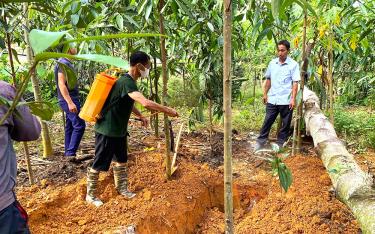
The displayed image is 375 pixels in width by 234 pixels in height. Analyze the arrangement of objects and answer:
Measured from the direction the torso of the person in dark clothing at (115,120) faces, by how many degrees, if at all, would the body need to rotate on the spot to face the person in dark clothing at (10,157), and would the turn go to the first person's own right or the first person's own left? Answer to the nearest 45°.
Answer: approximately 90° to the first person's own right

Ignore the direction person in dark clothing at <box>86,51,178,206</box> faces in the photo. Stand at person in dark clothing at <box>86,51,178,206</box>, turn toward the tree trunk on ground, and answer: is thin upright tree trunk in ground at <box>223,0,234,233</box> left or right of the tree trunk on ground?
right

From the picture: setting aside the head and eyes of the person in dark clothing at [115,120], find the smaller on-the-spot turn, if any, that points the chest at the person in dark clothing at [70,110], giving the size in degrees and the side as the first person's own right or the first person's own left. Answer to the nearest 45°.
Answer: approximately 135° to the first person's own left

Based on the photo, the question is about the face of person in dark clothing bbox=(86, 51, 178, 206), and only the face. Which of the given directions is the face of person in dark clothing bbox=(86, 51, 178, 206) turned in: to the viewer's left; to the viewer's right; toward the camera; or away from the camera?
to the viewer's right

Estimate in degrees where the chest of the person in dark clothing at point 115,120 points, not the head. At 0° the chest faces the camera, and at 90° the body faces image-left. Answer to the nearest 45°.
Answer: approximately 270°

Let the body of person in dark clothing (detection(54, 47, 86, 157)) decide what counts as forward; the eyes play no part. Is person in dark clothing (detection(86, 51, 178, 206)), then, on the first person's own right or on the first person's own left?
on the first person's own right

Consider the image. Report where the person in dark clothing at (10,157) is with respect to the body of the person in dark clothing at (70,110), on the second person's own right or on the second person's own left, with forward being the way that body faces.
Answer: on the second person's own right

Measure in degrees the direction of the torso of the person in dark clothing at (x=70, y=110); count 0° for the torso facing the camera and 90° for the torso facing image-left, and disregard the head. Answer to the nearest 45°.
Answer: approximately 270°

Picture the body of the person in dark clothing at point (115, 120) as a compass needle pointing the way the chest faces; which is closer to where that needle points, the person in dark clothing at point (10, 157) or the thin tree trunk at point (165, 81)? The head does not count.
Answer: the thin tree trunk

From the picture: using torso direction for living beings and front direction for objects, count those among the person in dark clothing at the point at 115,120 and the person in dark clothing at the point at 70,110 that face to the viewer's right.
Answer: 2
